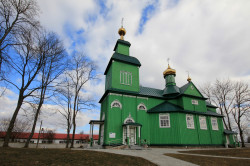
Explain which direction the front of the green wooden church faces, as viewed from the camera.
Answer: facing to the left of the viewer
